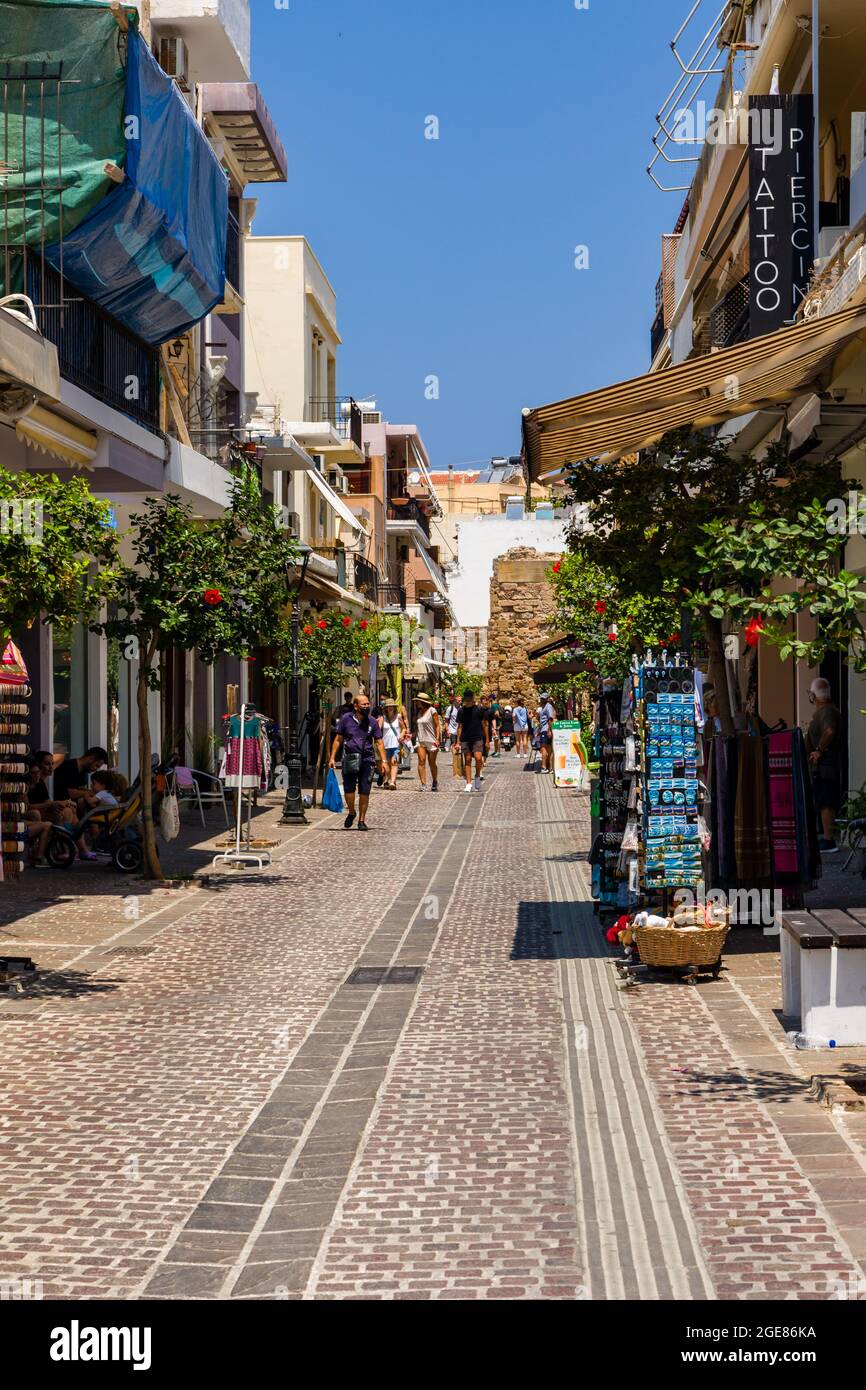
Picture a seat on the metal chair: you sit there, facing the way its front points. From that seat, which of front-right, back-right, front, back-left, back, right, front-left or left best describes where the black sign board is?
front

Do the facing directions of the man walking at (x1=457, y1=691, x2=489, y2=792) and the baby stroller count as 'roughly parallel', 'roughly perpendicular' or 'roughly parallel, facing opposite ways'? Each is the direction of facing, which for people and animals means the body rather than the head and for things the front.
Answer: roughly perpendicular

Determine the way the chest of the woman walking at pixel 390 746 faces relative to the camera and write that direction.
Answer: toward the camera

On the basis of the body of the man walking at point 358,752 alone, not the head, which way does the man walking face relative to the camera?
toward the camera

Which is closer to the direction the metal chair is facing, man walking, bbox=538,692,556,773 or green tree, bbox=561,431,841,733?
the green tree

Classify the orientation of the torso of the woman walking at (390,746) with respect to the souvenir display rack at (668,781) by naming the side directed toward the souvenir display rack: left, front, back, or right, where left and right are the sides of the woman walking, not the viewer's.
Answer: front

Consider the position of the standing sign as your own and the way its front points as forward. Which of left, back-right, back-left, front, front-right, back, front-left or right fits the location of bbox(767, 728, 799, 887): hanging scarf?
front

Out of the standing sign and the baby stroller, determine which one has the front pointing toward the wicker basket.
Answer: the standing sign

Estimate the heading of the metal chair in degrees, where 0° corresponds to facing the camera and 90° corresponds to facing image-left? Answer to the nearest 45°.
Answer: approximately 315°

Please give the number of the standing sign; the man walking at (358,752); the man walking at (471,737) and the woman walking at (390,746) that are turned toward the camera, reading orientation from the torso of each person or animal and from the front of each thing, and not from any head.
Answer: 4

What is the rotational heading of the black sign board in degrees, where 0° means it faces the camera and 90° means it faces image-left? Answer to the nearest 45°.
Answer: approximately 0°

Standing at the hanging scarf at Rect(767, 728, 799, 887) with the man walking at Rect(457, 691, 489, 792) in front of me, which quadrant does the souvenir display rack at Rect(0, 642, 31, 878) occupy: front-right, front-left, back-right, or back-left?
front-left

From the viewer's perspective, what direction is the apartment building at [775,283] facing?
to the viewer's left

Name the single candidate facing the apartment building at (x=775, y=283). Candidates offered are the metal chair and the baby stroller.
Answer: the metal chair

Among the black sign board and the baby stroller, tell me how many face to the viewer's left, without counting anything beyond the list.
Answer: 1

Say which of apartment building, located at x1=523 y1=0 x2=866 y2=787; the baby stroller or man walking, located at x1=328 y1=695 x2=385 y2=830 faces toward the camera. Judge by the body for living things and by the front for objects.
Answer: the man walking
